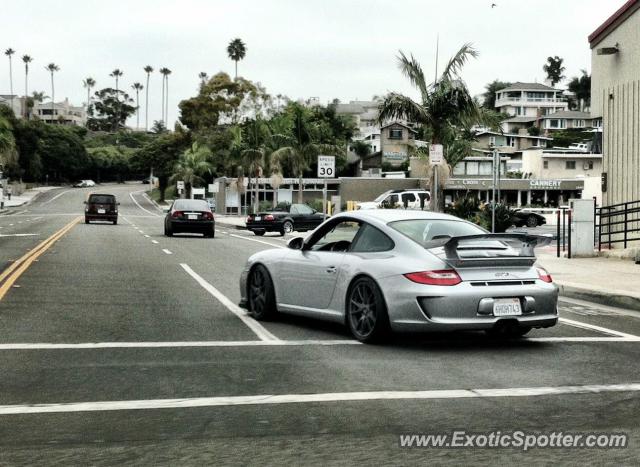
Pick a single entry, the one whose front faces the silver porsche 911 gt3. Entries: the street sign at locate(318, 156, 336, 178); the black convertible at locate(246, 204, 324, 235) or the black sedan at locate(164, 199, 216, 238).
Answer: the street sign

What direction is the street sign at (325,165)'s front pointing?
toward the camera

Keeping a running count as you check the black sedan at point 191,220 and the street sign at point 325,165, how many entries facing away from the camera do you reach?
1

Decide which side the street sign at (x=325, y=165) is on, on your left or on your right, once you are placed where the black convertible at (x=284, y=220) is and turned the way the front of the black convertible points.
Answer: on your right

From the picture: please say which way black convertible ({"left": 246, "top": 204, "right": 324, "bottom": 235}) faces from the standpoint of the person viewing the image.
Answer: facing away from the viewer and to the right of the viewer

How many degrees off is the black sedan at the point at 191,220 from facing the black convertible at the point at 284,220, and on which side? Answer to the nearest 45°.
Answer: approximately 45° to its right

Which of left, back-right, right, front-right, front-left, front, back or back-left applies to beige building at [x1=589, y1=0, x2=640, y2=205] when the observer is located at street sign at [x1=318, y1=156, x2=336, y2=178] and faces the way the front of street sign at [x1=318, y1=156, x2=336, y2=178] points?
front-left

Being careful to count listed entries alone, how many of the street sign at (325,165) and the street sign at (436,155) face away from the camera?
0

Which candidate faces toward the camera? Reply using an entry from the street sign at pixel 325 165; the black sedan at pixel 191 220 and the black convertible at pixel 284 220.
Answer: the street sign

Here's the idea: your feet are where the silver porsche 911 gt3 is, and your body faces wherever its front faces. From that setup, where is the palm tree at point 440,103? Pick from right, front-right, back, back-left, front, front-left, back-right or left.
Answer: front-right

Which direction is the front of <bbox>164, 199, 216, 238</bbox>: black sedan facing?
away from the camera

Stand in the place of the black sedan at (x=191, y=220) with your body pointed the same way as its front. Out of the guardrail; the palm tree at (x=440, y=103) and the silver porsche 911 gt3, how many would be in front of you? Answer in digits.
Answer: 0

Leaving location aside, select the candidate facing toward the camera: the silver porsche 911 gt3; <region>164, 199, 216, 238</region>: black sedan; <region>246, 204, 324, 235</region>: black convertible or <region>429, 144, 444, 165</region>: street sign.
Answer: the street sign
